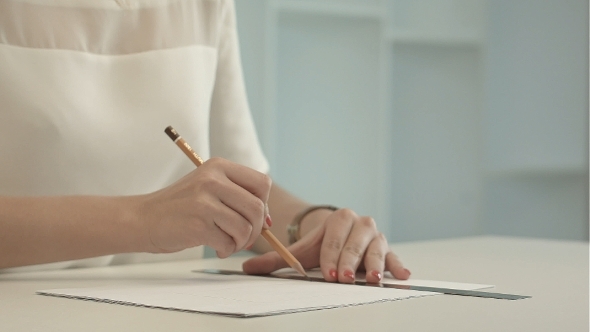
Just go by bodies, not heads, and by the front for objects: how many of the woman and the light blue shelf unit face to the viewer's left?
0

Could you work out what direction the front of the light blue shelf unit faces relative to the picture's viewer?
facing the viewer

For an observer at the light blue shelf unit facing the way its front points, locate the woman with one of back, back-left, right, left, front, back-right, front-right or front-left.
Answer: front

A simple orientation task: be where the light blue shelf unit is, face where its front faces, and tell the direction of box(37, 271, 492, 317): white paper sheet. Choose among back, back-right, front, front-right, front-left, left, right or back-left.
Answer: front

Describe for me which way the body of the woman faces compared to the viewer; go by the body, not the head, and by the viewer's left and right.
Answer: facing the viewer and to the right of the viewer
